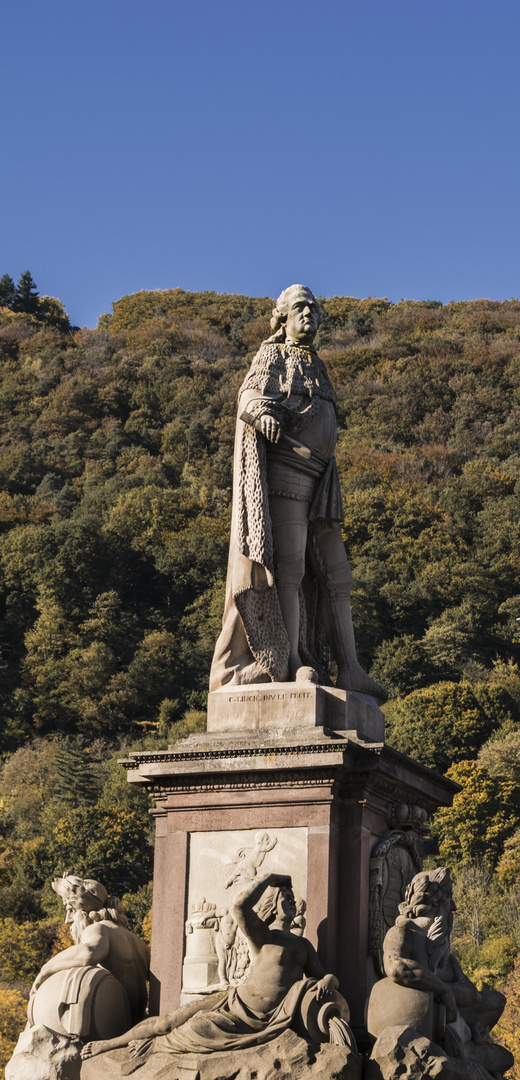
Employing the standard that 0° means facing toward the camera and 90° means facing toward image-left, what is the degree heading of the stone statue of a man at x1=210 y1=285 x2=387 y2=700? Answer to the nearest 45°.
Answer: approximately 315°
